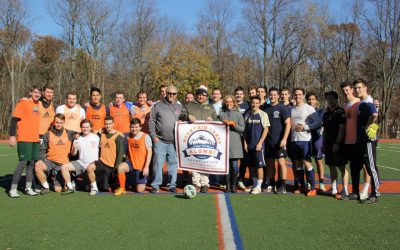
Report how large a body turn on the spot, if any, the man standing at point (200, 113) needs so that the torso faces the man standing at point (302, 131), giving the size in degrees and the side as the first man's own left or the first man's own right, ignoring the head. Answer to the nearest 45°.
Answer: approximately 90° to the first man's own left

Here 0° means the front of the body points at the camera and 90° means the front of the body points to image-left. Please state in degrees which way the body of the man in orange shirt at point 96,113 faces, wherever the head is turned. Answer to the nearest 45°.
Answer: approximately 0°

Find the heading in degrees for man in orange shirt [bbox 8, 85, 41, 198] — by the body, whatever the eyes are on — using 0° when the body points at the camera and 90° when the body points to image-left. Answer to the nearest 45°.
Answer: approximately 315°

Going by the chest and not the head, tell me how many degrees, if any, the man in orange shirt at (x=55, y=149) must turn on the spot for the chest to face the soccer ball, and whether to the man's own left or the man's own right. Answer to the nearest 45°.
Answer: approximately 45° to the man's own left

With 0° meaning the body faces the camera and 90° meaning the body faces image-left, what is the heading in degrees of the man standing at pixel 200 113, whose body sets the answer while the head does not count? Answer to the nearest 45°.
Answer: approximately 0°

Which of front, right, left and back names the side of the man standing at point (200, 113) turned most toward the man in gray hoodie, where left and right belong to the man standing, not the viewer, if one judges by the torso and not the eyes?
right

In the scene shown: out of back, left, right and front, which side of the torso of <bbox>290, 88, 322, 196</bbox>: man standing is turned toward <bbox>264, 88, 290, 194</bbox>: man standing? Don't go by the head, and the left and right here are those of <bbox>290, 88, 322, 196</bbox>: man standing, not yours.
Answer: right
